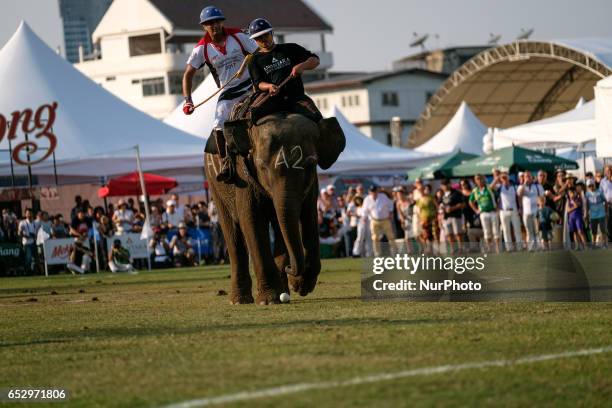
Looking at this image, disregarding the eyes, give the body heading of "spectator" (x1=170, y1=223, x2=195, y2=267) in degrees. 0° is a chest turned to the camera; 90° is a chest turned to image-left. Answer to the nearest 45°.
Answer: approximately 0°

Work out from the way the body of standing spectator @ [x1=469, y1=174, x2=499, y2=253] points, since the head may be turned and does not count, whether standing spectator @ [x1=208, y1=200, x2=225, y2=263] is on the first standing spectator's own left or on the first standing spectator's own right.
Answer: on the first standing spectator's own right

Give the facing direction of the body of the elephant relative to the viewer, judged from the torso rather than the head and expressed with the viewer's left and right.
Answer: facing the viewer and to the right of the viewer

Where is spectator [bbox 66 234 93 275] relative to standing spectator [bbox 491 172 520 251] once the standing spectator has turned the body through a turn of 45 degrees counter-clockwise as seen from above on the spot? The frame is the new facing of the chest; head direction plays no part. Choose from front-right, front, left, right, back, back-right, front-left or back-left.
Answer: back-right

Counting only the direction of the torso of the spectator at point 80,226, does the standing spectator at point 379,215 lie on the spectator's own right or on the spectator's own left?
on the spectator's own left

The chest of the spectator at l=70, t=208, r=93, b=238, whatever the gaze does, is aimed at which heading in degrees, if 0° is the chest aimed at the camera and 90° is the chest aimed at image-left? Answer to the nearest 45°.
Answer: approximately 0°

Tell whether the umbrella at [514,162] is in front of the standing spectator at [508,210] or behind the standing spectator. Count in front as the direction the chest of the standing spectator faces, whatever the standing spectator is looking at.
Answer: behind

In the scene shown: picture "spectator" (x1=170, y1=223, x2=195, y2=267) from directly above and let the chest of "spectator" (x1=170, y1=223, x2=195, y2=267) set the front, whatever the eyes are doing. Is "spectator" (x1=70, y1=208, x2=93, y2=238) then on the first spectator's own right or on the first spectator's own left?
on the first spectator's own right
